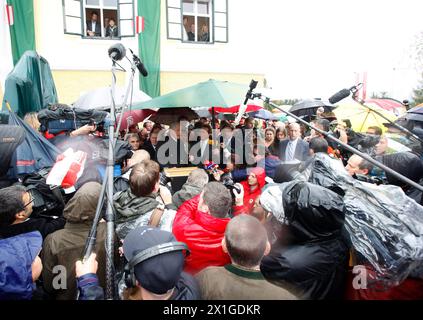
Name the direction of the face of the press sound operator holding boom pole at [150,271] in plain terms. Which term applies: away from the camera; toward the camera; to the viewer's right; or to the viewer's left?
away from the camera

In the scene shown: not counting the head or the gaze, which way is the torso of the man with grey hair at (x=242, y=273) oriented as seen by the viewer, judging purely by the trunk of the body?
away from the camera

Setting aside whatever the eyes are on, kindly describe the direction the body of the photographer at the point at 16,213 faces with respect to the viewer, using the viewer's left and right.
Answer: facing away from the viewer and to the right of the viewer

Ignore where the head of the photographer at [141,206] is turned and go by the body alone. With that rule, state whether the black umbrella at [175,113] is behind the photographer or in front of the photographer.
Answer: in front

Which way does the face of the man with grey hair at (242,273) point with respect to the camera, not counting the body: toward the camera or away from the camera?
away from the camera

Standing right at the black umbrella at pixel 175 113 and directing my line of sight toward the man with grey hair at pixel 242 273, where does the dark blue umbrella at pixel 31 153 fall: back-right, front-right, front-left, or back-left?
front-right

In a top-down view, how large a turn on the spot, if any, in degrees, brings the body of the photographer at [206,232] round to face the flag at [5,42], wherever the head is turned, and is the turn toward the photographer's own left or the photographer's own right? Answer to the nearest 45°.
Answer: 0° — they already face it

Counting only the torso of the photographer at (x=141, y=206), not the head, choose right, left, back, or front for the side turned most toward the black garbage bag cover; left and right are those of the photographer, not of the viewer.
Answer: right

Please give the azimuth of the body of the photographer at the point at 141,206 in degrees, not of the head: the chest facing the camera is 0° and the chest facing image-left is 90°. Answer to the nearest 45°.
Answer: approximately 225°

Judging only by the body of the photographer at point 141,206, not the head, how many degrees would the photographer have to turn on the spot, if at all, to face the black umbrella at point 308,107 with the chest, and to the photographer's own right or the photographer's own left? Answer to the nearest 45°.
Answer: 0° — they already face it

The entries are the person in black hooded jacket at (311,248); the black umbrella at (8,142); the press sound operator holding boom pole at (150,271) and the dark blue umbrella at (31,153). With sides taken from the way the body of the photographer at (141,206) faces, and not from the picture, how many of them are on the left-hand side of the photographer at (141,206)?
2

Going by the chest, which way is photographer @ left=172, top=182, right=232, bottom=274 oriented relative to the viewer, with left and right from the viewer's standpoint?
facing away from the viewer and to the left of the viewer

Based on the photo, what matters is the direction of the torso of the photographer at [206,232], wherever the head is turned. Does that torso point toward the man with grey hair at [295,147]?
yes
